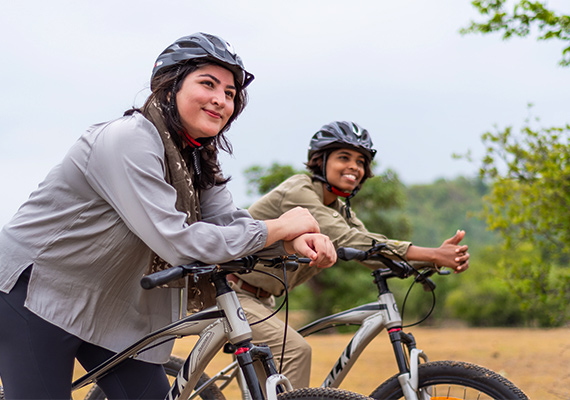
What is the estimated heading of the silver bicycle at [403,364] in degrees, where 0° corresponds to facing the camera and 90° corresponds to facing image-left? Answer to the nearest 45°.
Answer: approximately 270°

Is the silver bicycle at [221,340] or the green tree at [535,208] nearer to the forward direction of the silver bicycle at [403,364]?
the green tree

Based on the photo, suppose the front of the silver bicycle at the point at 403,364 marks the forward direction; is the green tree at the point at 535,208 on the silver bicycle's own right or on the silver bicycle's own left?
on the silver bicycle's own left

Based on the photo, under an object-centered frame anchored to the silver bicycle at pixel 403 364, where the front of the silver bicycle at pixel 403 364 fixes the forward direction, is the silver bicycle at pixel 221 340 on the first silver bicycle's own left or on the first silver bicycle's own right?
on the first silver bicycle's own right

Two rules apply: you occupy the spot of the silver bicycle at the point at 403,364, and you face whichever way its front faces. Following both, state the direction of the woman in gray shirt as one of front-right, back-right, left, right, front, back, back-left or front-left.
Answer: back-right
